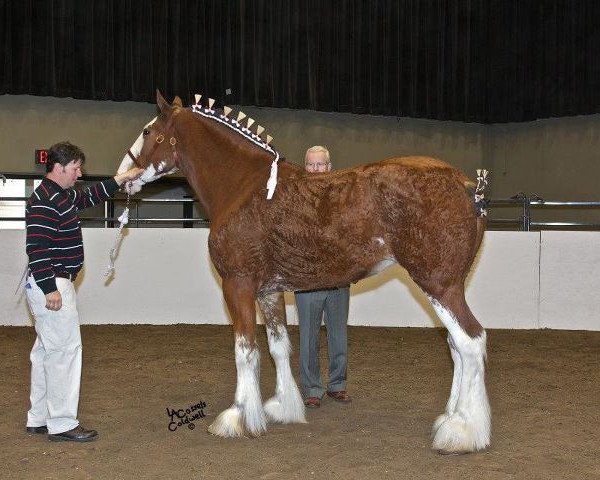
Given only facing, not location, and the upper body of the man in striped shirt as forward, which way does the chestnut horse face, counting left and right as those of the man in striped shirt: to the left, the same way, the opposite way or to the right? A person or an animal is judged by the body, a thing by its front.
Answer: the opposite way

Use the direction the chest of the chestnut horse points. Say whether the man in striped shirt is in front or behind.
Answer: in front

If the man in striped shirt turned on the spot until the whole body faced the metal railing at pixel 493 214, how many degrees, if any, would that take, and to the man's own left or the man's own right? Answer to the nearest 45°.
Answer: approximately 45° to the man's own left

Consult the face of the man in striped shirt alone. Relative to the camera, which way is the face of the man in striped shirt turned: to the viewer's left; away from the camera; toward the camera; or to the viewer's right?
to the viewer's right

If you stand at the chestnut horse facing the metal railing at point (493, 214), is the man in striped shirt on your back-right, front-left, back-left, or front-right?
back-left

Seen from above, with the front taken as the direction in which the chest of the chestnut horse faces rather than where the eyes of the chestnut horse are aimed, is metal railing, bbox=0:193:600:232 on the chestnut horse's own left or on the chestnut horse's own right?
on the chestnut horse's own right

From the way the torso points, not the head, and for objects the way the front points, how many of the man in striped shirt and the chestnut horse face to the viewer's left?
1

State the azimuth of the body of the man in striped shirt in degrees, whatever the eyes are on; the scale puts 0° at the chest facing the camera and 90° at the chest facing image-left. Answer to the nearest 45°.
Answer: approximately 270°

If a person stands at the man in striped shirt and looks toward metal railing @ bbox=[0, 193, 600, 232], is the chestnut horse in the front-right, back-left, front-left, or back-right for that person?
front-right

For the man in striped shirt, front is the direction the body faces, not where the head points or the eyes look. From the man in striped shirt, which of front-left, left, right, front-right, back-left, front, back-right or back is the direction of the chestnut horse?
front

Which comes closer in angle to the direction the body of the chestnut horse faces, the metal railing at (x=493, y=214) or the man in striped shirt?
the man in striped shirt

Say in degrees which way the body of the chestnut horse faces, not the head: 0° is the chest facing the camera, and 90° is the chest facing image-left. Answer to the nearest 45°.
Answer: approximately 90°
